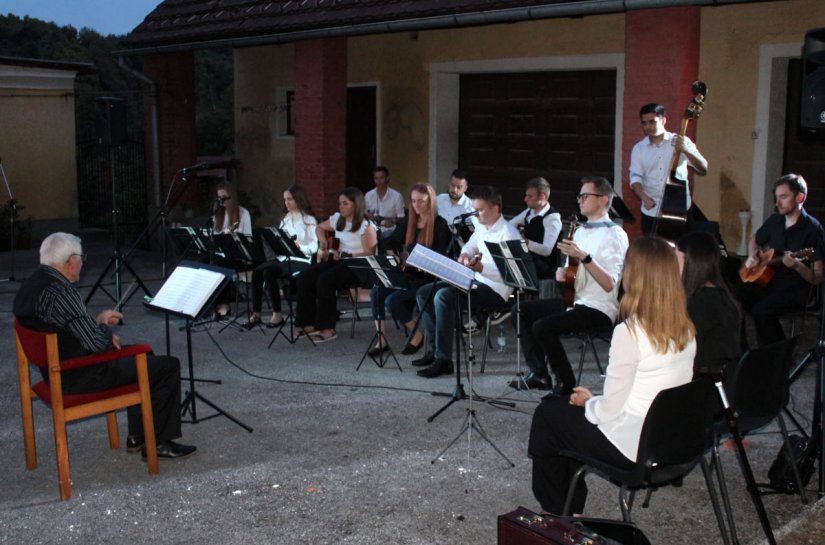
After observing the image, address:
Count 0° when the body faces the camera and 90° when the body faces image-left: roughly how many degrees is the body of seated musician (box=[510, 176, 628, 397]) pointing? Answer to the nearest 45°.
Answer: approximately 90°

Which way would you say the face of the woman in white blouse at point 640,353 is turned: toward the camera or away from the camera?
away from the camera

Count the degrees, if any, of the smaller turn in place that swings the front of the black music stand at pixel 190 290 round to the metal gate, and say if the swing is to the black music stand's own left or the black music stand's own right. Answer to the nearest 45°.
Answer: approximately 135° to the black music stand's own right

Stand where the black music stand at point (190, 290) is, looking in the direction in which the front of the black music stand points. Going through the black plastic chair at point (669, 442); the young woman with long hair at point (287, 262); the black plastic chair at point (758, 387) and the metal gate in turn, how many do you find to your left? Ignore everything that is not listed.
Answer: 2

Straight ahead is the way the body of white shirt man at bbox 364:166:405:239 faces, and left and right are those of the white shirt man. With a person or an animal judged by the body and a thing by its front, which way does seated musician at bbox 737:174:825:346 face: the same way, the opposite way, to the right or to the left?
to the right

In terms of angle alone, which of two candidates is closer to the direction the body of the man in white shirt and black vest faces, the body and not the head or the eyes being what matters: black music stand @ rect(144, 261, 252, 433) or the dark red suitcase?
the black music stand

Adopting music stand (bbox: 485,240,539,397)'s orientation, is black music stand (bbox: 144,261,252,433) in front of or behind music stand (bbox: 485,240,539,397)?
behind

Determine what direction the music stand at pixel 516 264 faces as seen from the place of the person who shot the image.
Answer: facing away from the viewer and to the right of the viewer

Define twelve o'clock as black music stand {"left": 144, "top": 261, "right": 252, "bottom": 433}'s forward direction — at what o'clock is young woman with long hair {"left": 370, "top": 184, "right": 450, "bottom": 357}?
The young woman with long hair is roughly at 6 o'clock from the black music stand.

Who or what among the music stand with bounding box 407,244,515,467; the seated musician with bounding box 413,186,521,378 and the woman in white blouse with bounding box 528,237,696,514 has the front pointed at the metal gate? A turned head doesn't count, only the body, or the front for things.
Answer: the woman in white blouse

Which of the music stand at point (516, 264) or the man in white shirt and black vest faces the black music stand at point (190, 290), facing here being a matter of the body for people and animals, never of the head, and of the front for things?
the man in white shirt and black vest

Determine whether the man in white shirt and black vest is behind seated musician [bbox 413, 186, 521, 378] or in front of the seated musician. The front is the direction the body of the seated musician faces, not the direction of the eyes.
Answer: behind

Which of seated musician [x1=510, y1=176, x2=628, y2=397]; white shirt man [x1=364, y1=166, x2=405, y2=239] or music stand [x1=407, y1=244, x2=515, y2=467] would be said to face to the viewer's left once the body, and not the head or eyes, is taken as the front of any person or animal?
the seated musician
